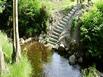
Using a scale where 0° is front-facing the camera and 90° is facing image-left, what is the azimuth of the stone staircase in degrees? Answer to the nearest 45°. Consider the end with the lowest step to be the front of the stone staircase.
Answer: approximately 45°

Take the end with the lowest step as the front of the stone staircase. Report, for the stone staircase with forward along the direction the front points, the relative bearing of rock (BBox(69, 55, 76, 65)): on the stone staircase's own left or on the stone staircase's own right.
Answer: on the stone staircase's own left
